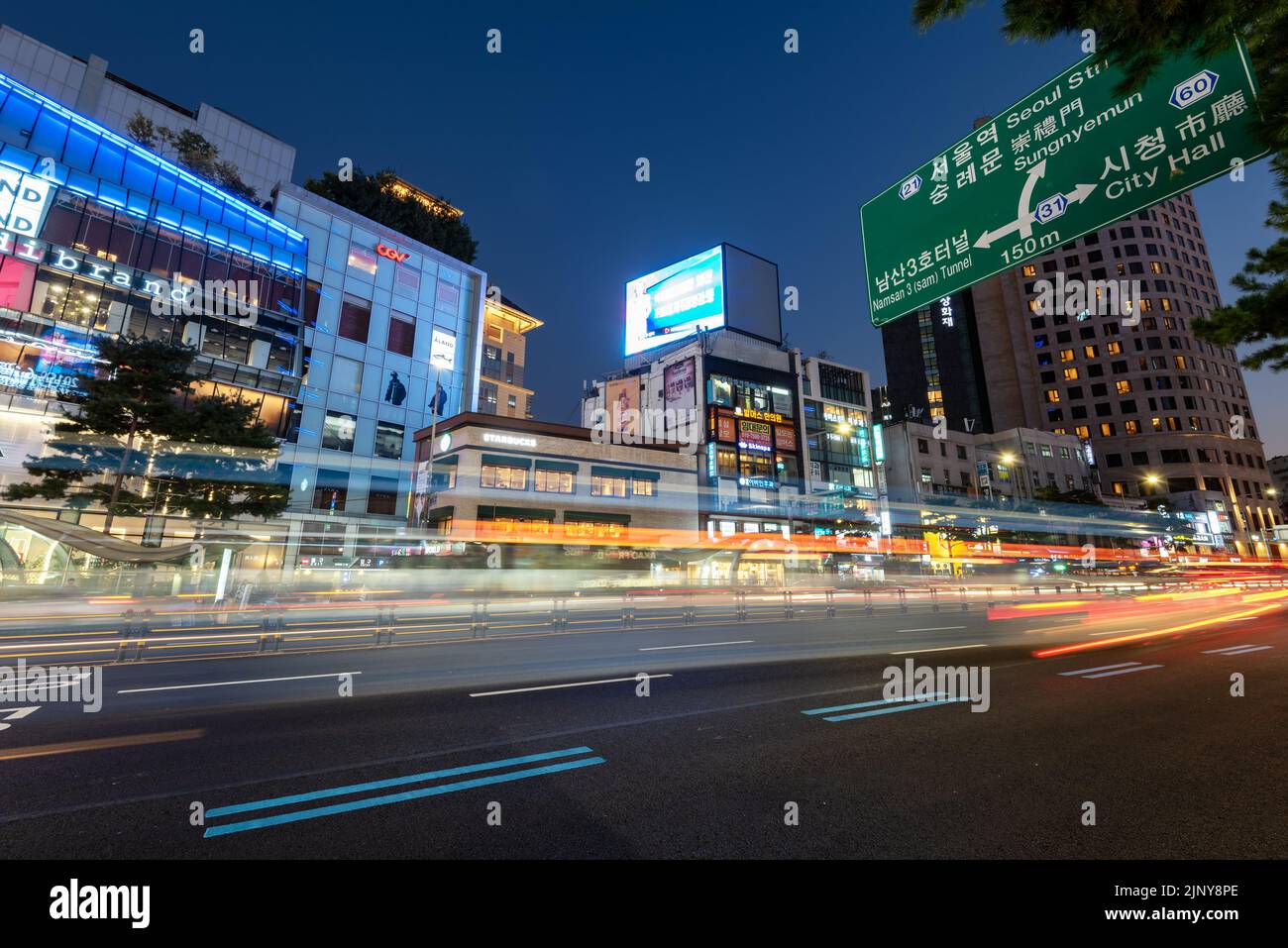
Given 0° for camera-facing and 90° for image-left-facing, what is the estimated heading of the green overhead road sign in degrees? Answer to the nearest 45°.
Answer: approximately 45°

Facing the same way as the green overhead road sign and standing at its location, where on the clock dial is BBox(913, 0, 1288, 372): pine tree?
The pine tree is roughly at 10 o'clock from the green overhead road sign.

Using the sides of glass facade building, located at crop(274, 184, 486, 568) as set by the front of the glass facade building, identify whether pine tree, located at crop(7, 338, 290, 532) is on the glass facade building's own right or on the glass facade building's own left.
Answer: on the glass facade building's own right

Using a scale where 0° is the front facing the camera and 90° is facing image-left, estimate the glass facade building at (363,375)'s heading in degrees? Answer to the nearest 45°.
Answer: approximately 315°
